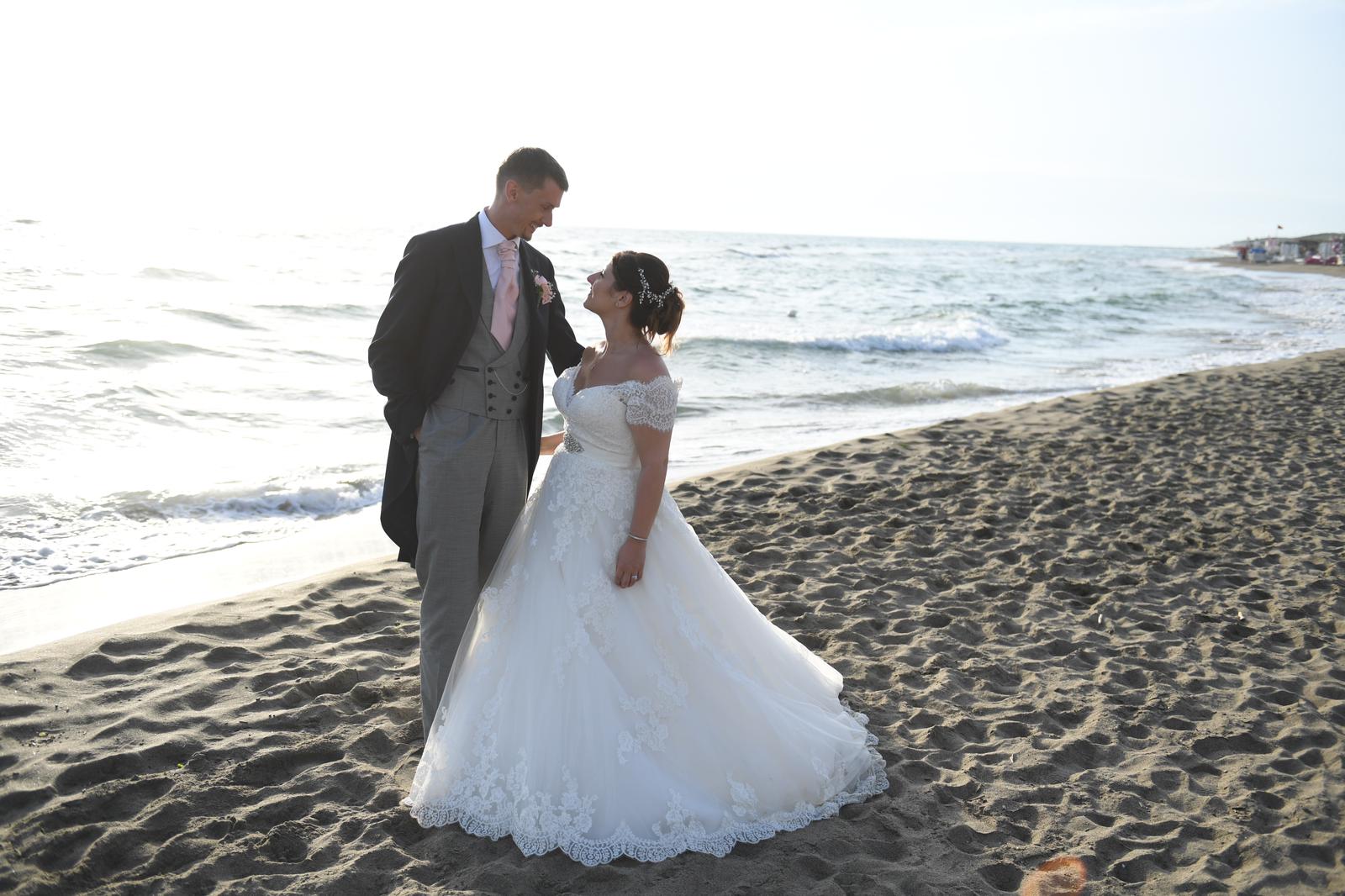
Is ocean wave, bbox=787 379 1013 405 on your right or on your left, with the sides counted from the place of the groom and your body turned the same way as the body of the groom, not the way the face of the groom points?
on your left

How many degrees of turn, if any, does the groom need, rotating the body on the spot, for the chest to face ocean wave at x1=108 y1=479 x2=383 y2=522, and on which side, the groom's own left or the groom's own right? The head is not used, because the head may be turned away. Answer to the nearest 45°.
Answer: approximately 135° to the groom's own left

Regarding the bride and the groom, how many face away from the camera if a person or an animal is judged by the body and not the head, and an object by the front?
0

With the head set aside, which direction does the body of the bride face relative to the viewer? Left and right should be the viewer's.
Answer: facing the viewer and to the left of the viewer

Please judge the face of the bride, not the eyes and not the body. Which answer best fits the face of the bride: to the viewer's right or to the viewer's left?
to the viewer's left

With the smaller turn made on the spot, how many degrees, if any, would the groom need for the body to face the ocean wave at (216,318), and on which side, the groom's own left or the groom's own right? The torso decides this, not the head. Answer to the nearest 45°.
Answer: approximately 135° to the groom's own left

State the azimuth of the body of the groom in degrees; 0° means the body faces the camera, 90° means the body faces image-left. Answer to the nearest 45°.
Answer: approximately 315°

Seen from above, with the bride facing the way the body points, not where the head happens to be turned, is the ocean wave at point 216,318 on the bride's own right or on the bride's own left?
on the bride's own right

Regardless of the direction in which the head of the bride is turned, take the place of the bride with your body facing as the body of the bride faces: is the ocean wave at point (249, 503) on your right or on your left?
on your right

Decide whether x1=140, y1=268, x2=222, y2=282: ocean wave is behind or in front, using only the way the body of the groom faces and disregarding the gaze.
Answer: behind
